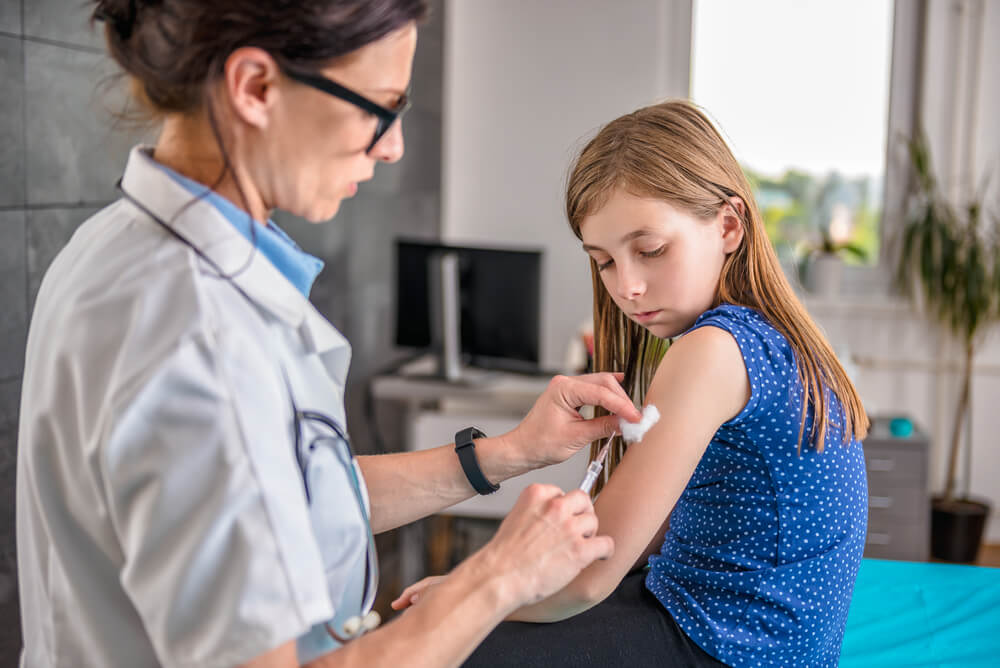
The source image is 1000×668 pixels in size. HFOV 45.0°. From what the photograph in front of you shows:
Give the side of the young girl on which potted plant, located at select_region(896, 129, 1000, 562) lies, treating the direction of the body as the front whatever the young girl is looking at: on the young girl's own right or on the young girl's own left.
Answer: on the young girl's own right

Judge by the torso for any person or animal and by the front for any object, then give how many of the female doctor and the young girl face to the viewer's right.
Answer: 1

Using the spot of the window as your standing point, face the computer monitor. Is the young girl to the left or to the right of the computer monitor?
left

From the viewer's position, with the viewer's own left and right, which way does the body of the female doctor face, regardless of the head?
facing to the right of the viewer

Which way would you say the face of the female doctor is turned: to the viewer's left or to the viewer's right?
to the viewer's right

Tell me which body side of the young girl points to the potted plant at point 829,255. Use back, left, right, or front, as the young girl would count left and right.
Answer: right

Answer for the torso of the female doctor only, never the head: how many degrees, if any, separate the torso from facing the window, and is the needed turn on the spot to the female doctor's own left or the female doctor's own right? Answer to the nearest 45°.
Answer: approximately 45° to the female doctor's own left

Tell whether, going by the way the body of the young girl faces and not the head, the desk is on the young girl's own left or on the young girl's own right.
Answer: on the young girl's own right

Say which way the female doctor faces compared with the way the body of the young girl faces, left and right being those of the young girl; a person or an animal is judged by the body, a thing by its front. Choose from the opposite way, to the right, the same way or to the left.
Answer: the opposite way

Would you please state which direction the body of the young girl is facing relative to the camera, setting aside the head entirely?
to the viewer's left

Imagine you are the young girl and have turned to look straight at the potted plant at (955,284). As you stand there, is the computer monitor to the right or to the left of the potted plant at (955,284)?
left
